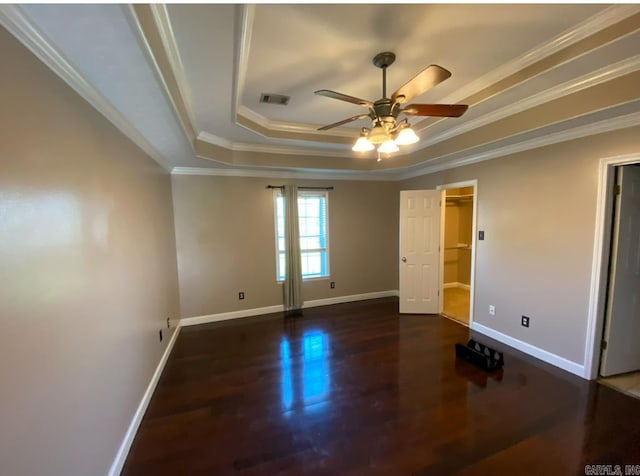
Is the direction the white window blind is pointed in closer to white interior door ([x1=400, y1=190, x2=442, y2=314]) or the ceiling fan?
the ceiling fan

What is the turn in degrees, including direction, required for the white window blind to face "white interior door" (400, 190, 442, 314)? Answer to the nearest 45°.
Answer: approximately 90° to its left

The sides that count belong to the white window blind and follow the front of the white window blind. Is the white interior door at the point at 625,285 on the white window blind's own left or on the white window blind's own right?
on the white window blind's own left

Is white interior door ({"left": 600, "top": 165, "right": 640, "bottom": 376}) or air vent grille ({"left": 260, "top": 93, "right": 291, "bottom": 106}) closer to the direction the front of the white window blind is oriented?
the air vent grille

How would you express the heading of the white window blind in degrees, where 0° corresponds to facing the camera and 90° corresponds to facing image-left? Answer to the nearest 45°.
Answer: approximately 0°

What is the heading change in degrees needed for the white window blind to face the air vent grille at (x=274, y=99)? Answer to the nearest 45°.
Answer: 0° — it already faces it

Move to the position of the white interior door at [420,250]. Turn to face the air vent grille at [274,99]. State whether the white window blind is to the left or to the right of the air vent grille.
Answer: right

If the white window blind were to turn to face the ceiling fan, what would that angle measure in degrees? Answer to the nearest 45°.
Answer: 0° — it already faces it
